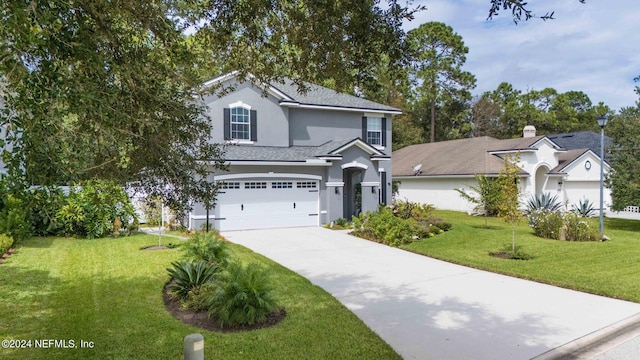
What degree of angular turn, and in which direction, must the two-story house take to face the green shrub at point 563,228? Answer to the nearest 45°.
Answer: approximately 45° to its left

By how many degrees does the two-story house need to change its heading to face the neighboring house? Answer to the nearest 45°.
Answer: approximately 135° to its left

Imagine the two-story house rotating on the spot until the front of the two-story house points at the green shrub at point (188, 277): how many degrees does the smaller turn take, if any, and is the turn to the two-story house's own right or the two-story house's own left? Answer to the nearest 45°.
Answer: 0° — it already faces it

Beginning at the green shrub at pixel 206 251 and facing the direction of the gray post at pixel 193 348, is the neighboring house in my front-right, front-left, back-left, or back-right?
back-left

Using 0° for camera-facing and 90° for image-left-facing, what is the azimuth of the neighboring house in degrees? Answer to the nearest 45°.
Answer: approximately 315°

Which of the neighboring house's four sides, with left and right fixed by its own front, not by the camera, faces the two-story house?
right

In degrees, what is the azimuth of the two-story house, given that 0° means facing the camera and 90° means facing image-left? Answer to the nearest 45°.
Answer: approximately 0°

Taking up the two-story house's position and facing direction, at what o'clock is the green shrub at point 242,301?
The green shrub is roughly at 12 o'clock from the two-story house.

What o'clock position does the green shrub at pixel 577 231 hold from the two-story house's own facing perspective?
The green shrub is roughly at 10 o'clock from the two-story house.

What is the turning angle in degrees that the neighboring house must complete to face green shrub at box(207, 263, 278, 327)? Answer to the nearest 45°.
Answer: approximately 45° to its right
